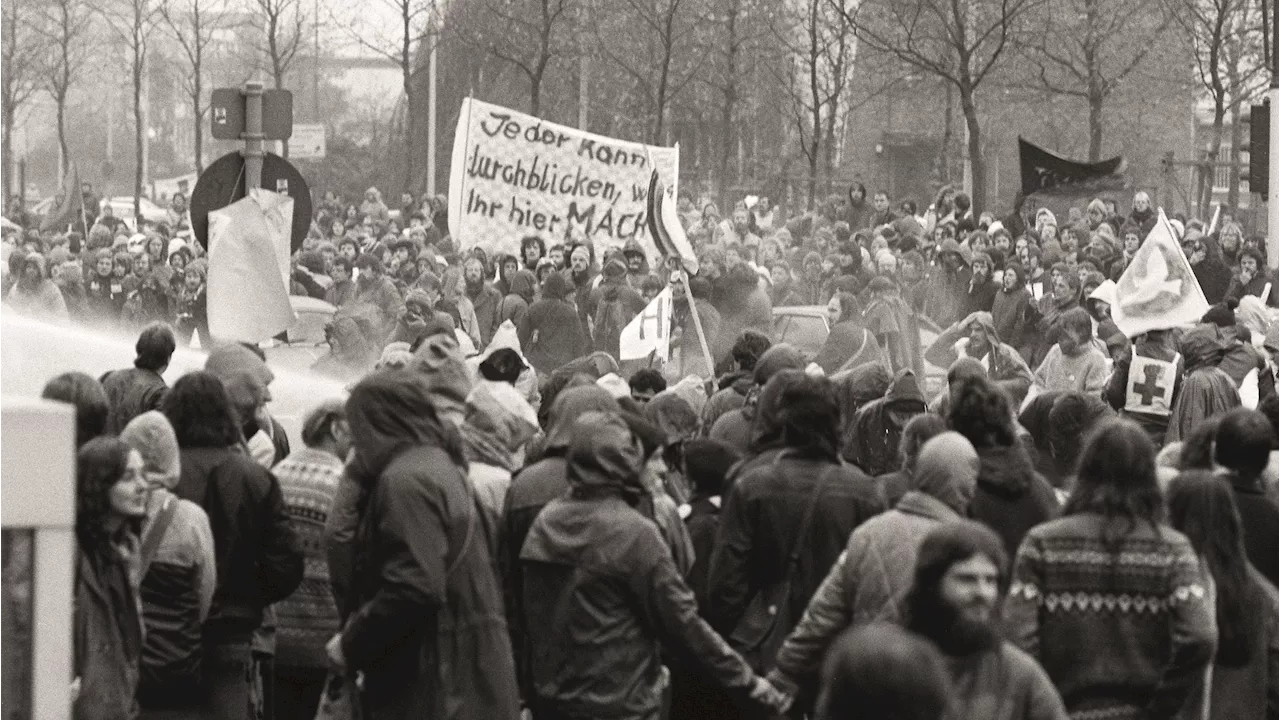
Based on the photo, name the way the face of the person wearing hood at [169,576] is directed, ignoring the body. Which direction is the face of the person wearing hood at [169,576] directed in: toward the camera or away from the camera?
away from the camera

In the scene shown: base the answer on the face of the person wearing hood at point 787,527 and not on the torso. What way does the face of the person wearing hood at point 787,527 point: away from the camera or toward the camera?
away from the camera

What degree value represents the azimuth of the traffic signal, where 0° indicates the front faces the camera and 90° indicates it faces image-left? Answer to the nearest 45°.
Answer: approximately 180°

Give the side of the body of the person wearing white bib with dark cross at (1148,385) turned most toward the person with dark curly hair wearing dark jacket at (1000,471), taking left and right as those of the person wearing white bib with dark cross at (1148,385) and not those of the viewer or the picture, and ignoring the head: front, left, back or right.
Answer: back

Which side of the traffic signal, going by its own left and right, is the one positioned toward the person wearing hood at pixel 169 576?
back

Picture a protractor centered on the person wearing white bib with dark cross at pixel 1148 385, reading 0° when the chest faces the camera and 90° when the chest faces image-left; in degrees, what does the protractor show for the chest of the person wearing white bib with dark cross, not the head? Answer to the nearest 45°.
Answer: approximately 180°

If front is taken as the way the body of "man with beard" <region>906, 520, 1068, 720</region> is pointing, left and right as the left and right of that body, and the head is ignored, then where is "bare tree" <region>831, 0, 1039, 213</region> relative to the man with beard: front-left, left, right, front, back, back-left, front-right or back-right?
back-left

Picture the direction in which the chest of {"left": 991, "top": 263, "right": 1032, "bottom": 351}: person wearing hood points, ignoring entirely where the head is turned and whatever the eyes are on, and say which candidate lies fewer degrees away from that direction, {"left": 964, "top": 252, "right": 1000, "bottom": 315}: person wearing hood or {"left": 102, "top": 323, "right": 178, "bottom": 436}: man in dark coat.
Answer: the man in dark coat

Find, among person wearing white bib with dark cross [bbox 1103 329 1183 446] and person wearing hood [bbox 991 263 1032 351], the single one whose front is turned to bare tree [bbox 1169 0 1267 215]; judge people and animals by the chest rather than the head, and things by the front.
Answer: person wearing white bib with dark cross [bbox 1103 329 1183 446]
